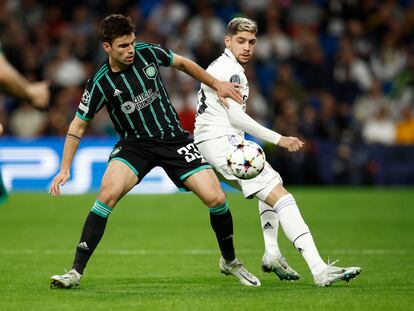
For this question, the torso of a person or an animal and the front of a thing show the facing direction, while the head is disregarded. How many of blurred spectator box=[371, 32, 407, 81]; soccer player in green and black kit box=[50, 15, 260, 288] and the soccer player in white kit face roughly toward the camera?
2

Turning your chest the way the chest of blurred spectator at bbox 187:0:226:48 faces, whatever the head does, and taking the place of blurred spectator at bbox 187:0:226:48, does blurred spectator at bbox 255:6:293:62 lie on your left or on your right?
on your left
